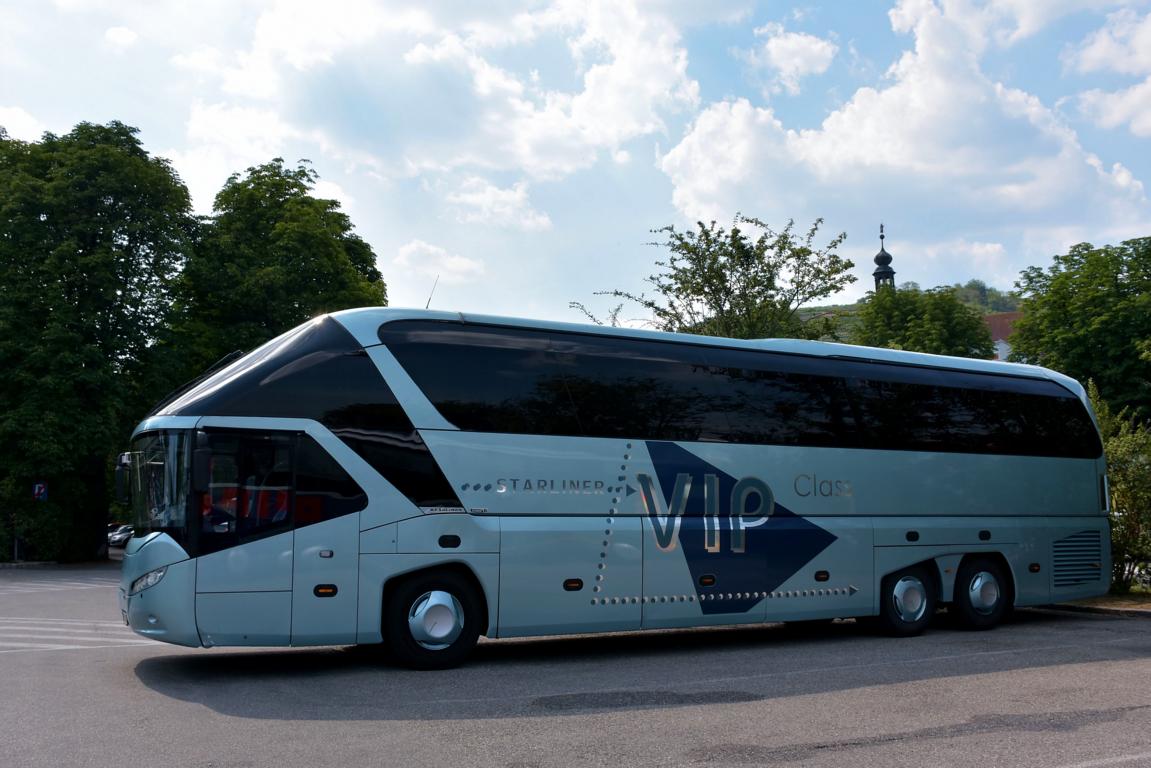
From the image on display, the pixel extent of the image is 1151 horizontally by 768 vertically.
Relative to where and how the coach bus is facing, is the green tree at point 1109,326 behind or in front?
behind

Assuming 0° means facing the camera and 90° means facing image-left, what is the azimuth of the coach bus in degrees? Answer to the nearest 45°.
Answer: approximately 45°

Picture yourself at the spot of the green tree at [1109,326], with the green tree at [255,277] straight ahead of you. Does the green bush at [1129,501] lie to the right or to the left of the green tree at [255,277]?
left

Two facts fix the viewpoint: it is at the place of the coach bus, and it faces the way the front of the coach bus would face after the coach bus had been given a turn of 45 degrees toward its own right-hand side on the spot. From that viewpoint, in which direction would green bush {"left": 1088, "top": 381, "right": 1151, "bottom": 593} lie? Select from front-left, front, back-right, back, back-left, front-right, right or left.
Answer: back-right

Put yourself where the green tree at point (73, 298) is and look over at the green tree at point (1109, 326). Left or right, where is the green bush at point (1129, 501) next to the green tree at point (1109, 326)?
right
